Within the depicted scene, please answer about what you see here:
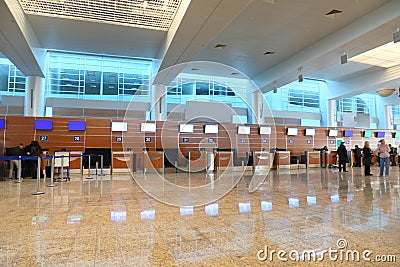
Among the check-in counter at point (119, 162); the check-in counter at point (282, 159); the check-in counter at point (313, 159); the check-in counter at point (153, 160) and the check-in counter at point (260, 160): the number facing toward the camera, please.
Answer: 5

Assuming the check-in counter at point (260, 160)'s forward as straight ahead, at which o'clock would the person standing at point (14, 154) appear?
The person standing is roughly at 2 o'clock from the check-in counter.

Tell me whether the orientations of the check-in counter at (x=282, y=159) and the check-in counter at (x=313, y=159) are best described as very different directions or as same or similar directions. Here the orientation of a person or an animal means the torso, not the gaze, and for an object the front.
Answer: same or similar directions

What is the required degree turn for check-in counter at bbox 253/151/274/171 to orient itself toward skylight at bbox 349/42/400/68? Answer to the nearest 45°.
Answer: approximately 90° to its left

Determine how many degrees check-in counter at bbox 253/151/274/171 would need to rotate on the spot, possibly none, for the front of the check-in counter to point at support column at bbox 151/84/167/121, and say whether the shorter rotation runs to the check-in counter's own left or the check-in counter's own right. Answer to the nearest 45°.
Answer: approximately 90° to the check-in counter's own right

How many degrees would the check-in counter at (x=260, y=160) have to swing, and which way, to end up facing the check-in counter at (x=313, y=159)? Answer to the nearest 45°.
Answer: approximately 135° to its left

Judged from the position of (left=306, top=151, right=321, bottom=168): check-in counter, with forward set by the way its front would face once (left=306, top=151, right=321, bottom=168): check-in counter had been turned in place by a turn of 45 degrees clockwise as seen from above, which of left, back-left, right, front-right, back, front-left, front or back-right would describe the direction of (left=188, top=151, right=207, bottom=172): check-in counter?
front

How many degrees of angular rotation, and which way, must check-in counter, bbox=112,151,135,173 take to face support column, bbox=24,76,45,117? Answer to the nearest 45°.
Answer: approximately 135° to its right

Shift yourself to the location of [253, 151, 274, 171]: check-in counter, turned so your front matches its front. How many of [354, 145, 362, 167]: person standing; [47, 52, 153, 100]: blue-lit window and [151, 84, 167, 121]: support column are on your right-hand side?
2

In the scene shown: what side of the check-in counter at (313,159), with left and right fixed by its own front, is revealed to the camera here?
front

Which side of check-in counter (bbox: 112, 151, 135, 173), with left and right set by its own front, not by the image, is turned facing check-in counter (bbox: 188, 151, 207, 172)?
left

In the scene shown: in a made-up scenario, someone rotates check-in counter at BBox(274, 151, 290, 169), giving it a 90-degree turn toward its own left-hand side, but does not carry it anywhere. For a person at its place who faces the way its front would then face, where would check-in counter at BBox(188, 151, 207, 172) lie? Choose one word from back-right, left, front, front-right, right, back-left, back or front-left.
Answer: back-right

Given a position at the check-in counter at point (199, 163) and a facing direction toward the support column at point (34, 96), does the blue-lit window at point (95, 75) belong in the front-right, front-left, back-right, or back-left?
front-right

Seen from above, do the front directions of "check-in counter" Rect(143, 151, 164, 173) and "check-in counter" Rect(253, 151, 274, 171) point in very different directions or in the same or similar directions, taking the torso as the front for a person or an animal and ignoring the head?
same or similar directions

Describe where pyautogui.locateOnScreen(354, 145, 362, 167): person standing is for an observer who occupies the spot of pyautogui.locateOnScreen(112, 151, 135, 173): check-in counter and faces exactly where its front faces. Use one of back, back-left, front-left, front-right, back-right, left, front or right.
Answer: left

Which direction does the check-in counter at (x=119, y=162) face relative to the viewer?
toward the camera

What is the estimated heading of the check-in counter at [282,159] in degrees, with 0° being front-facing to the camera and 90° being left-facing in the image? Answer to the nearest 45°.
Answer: approximately 0°

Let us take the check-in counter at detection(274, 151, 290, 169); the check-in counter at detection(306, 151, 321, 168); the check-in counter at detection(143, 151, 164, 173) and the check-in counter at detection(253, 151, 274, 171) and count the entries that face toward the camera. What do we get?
4
